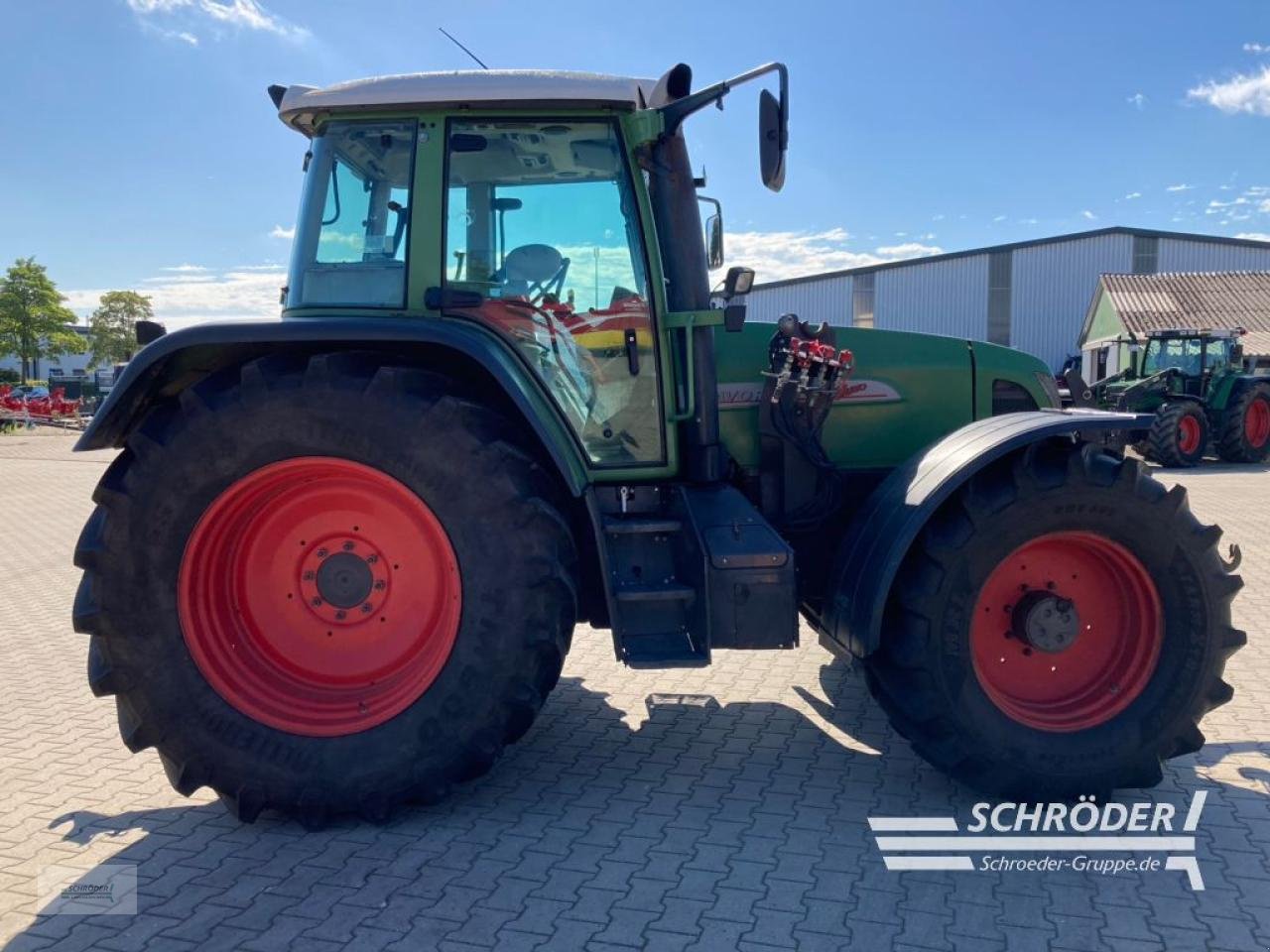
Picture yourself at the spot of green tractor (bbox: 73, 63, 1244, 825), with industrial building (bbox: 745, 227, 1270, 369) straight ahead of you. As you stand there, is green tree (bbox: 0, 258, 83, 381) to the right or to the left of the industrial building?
left

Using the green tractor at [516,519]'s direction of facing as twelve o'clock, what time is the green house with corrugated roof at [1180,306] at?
The green house with corrugated roof is roughly at 10 o'clock from the green tractor.

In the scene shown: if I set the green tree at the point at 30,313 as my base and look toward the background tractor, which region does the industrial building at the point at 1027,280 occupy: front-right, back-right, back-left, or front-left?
front-left

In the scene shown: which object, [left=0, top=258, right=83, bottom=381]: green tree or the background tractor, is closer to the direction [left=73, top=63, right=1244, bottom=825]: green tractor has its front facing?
the background tractor

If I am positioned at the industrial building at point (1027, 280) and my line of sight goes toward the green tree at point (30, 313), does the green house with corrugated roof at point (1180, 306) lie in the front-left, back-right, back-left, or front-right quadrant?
back-left

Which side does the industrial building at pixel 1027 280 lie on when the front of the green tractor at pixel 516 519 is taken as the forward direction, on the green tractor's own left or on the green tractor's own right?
on the green tractor's own left

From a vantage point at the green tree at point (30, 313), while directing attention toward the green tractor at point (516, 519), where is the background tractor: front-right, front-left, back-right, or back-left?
front-left

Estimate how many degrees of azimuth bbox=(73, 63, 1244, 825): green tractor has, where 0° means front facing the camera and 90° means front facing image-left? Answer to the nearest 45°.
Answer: approximately 270°

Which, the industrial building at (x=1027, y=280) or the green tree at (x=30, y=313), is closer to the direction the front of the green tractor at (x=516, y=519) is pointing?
the industrial building

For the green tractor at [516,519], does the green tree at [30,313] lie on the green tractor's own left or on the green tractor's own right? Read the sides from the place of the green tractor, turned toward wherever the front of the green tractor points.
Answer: on the green tractor's own left

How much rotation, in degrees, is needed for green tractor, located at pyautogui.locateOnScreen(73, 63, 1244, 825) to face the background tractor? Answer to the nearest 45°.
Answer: approximately 45° to its left
